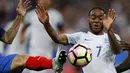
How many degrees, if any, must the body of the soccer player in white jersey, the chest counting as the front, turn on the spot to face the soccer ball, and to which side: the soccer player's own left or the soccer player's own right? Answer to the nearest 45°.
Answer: approximately 45° to the soccer player's own right

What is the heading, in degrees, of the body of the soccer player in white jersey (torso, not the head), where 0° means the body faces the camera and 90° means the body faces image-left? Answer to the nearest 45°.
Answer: approximately 0°
